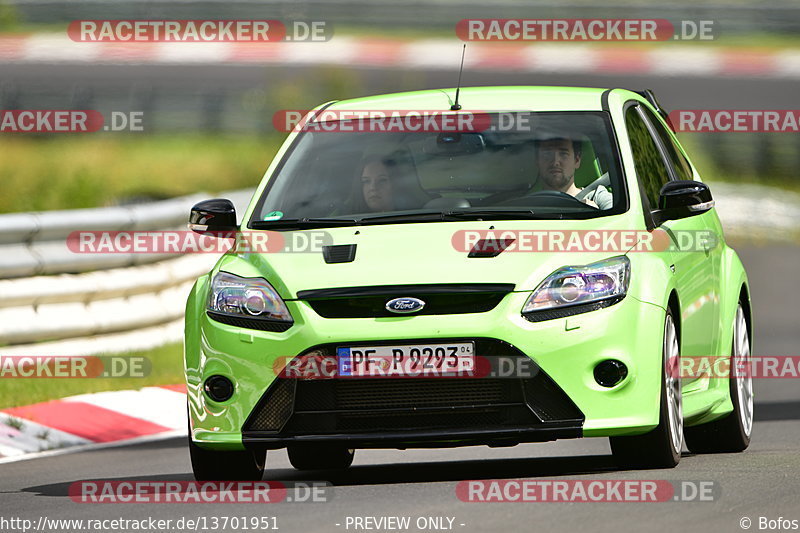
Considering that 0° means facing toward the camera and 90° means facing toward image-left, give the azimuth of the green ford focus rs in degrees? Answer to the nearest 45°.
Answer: approximately 0°

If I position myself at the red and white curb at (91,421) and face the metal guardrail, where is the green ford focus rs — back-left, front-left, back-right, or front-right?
back-right

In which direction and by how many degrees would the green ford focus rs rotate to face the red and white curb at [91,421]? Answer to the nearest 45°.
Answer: approximately 135° to its right

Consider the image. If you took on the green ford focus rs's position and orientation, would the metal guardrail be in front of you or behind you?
behind
